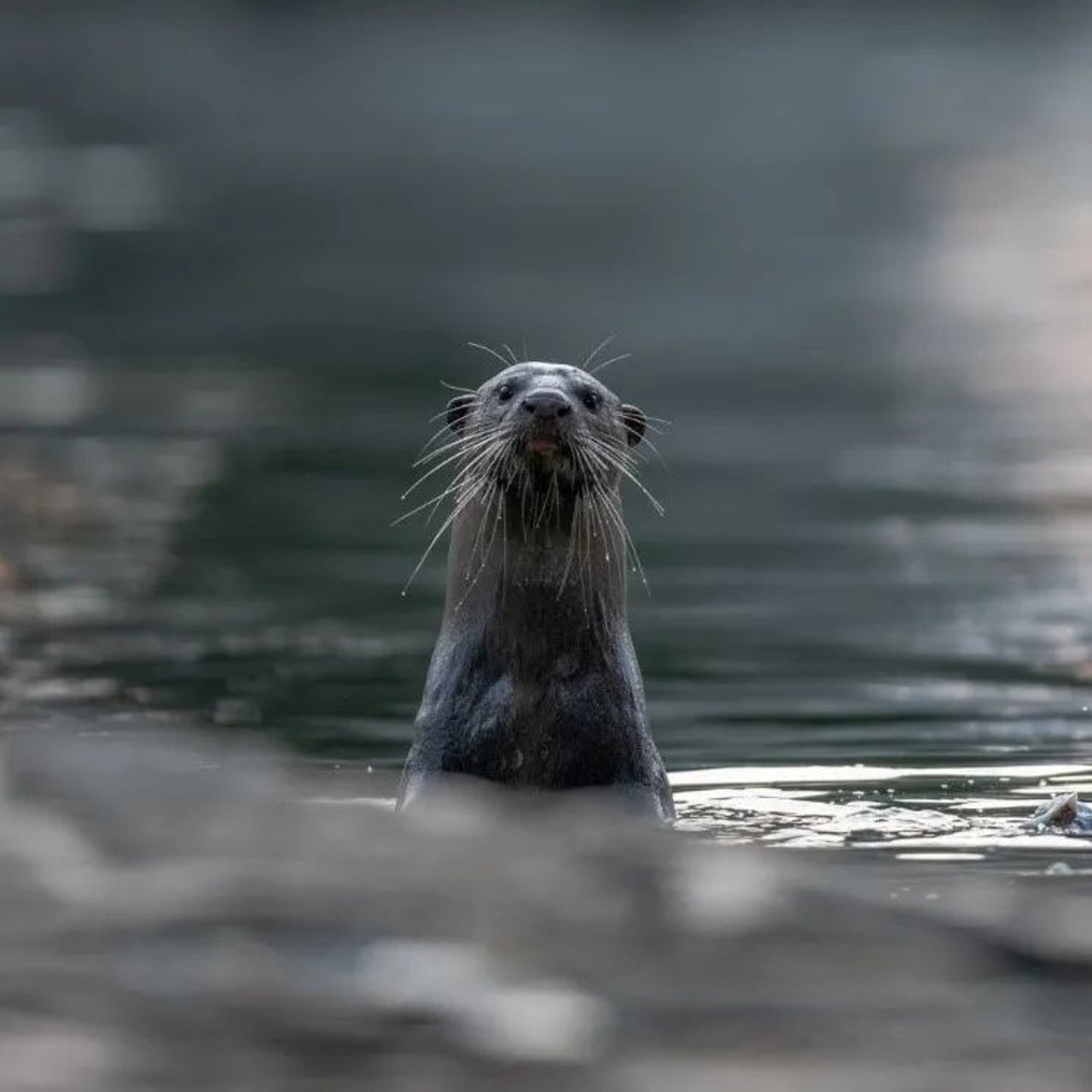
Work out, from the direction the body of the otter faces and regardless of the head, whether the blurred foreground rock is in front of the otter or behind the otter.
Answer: in front

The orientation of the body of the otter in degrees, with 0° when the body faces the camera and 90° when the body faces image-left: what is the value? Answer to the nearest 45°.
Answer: approximately 0°

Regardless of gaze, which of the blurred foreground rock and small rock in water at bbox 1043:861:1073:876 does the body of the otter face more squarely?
the blurred foreground rock

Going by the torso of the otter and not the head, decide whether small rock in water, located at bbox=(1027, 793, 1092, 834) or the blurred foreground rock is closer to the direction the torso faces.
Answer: the blurred foreground rock

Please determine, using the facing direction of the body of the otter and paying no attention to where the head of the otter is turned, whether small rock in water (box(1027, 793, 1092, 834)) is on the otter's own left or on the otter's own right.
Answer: on the otter's own left

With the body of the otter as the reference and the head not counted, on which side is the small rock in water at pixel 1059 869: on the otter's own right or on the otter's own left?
on the otter's own left
